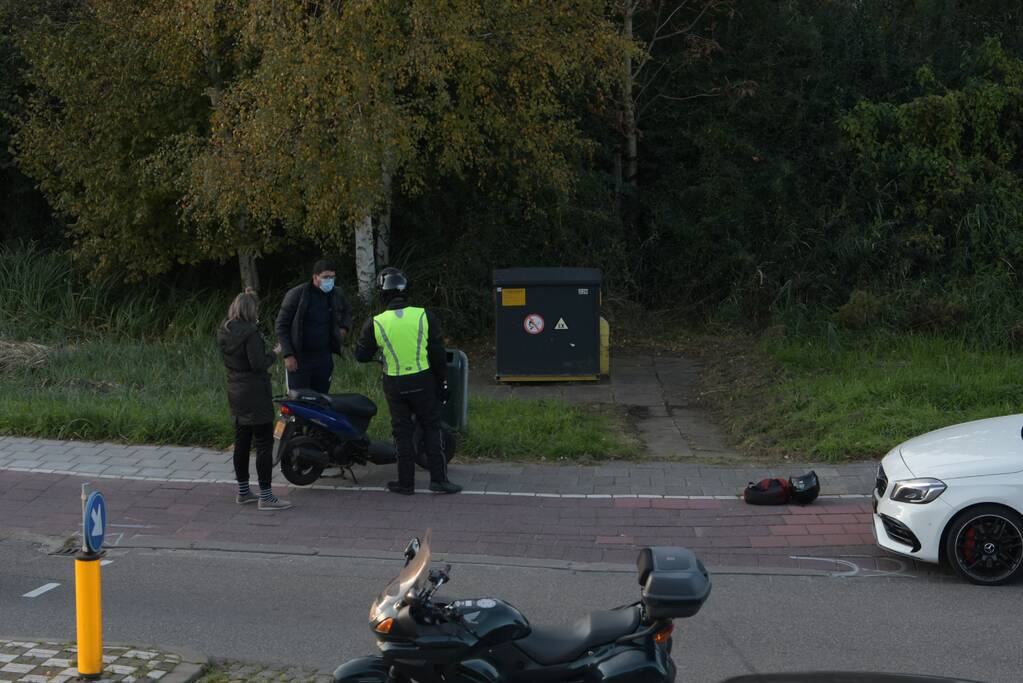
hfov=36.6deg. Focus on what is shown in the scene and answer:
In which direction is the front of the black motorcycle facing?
to the viewer's left

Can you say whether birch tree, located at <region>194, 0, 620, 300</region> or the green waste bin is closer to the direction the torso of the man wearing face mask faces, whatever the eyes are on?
the green waste bin

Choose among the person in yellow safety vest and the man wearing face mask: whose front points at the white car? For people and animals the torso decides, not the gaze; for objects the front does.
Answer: the man wearing face mask

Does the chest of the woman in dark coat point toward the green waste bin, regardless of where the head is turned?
yes

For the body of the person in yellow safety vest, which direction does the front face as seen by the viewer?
away from the camera

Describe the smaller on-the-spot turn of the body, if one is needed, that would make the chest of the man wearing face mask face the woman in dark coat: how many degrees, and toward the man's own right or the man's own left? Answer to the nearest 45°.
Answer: approximately 45° to the man's own right

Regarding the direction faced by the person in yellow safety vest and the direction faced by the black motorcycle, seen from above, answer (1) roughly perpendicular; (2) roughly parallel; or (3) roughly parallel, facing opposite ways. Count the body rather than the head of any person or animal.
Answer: roughly perpendicular

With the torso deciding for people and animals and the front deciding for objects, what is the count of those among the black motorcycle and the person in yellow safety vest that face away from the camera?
1

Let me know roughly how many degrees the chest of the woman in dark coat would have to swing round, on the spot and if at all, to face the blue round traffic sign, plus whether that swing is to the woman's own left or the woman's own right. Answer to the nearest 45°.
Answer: approximately 135° to the woman's own right

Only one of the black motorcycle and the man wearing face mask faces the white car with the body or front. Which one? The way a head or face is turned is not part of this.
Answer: the man wearing face mask
